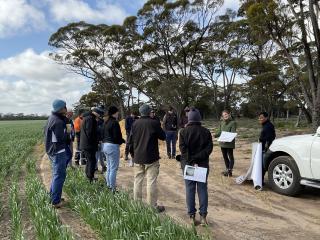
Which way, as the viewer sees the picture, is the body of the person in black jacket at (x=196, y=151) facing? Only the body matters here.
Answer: away from the camera

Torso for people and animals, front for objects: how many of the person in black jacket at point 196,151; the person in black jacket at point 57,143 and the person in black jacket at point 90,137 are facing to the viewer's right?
2

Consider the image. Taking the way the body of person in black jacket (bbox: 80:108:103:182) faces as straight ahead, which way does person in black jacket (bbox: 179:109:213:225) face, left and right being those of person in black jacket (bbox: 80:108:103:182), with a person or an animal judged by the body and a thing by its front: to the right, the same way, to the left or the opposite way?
to the left

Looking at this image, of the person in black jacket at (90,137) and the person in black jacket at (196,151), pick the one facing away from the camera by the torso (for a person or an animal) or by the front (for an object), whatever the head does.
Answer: the person in black jacket at (196,151)

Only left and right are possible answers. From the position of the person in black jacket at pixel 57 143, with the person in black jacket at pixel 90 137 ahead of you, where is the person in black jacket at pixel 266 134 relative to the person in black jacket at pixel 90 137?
right

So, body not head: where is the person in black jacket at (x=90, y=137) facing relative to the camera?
to the viewer's right

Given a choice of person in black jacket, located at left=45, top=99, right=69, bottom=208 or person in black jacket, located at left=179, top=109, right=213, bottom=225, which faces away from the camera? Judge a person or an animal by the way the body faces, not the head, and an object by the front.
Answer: person in black jacket, located at left=179, top=109, right=213, bottom=225

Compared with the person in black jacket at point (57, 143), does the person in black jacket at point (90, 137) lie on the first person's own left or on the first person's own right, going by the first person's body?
on the first person's own left

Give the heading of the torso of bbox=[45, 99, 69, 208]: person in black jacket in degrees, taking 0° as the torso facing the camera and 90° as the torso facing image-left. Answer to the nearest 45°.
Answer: approximately 270°
